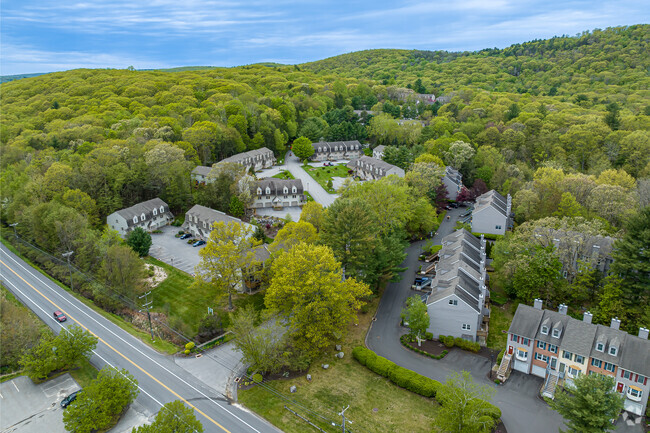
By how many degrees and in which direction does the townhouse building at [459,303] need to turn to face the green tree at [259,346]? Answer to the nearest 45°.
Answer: approximately 45° to its left

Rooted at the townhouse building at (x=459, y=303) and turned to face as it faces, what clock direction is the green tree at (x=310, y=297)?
The green tree is roughly at 11 o'clock from the townhouse building.

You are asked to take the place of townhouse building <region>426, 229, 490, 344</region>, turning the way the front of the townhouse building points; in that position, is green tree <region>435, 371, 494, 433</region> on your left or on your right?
on your left

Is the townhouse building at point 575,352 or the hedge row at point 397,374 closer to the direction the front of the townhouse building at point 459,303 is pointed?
the hedge row

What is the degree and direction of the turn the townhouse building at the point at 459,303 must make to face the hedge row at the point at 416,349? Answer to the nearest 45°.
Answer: approximately 45° to its left

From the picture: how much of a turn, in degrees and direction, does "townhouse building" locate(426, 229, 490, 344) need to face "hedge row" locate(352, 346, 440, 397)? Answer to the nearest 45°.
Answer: approximately 45° to its left

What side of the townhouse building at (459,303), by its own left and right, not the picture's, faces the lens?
left

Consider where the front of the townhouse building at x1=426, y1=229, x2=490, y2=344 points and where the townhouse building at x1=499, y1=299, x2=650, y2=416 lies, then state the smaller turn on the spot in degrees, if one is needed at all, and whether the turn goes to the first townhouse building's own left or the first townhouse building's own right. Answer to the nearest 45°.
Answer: approximately 135° to the first townhouse building's own left
